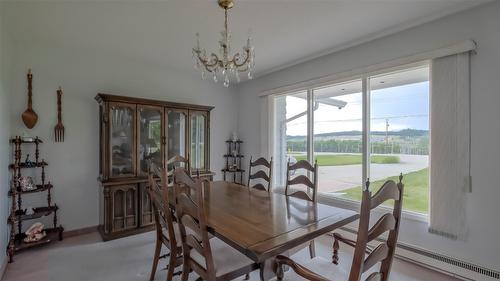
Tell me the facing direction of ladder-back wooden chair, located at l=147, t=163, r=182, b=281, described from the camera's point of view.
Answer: facing away from the viewer and to the right of the viewer

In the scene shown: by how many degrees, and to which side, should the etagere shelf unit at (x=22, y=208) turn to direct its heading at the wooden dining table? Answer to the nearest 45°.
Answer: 0° — it already faces it

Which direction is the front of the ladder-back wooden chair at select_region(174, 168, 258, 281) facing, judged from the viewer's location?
facing away from the viewer and to the right of the viewer

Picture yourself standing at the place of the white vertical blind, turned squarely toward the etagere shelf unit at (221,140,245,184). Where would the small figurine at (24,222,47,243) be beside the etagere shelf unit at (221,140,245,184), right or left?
left

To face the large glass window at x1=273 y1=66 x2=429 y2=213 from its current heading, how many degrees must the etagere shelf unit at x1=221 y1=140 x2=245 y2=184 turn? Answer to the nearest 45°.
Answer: approximately 45° to its left

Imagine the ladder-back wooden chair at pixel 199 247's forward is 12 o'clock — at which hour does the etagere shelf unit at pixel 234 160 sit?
The etagere shelf unit is roughly at 11 o'clock from the ladder-back wooden chair.
